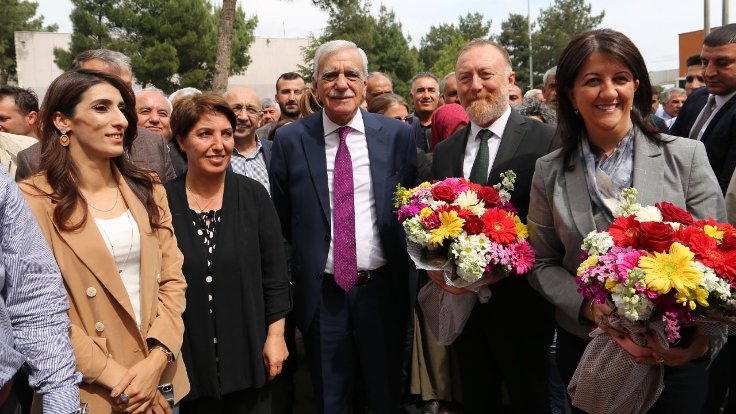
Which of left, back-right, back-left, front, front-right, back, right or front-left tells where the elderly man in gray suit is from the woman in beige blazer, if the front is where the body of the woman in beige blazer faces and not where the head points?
back-left

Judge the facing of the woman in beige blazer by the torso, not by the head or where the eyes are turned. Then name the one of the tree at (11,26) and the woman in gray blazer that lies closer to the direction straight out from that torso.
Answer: the woman in gray blazer

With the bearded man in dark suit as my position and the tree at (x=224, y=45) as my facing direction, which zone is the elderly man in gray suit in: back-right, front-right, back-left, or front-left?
front-left

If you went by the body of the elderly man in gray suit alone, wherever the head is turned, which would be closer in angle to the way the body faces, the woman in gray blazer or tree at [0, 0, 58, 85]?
the woman in gray blazer

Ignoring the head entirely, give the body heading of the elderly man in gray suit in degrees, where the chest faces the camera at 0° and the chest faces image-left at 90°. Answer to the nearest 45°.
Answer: approximately 0°

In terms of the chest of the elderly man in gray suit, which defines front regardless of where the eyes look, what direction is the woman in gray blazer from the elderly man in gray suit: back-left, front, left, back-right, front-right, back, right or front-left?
front-left

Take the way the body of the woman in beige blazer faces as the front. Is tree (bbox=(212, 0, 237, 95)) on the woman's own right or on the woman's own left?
on the woman's own left

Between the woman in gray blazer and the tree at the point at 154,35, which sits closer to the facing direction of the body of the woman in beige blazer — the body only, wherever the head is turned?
the woman in gray blazer

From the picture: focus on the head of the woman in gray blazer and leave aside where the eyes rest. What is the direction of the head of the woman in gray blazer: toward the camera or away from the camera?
toward the camera

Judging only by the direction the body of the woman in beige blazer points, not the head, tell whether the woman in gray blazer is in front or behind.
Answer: in front

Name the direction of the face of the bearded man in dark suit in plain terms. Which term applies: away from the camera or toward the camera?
toward the camera

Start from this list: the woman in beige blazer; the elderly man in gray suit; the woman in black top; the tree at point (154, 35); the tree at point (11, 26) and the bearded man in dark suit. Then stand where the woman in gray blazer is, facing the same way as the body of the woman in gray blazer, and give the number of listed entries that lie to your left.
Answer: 0

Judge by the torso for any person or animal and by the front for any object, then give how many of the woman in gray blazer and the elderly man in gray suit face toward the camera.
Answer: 2

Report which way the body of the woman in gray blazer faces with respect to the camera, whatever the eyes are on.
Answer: toward the camera

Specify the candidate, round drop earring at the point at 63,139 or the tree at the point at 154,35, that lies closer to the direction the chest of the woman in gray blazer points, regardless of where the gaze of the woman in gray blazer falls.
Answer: the round drop earring
